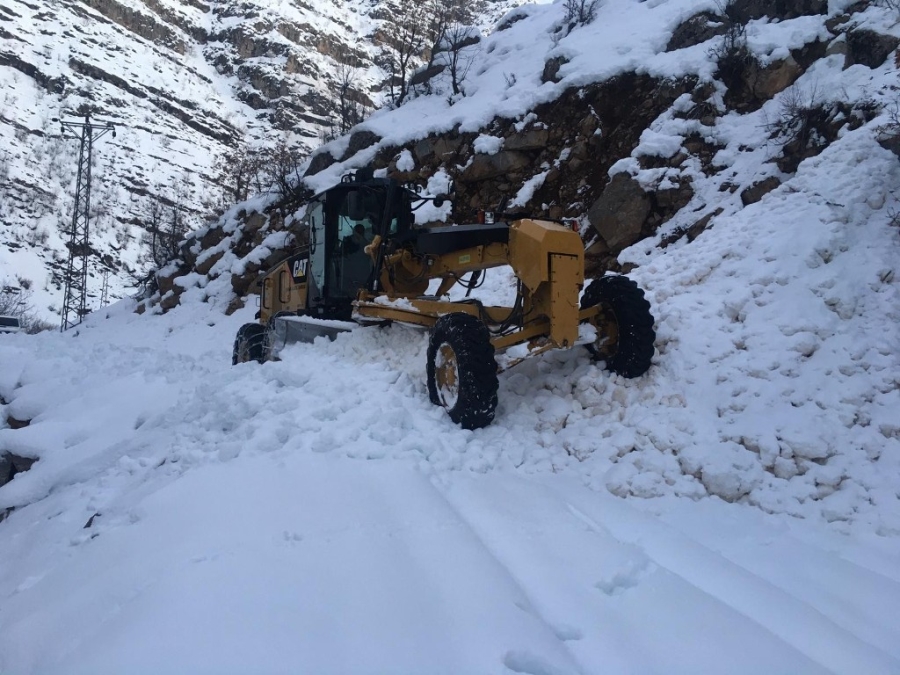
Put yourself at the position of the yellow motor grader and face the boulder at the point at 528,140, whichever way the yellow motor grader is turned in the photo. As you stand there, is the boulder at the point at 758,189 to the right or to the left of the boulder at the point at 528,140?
right

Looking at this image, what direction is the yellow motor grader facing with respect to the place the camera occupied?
facing the viewer and to the right of the viewer

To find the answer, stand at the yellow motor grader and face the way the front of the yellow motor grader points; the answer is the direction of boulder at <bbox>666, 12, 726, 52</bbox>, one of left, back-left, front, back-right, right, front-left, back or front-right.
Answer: left

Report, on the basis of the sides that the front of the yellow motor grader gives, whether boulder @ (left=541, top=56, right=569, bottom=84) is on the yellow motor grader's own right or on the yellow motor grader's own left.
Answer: on the yellow motor grader's own left

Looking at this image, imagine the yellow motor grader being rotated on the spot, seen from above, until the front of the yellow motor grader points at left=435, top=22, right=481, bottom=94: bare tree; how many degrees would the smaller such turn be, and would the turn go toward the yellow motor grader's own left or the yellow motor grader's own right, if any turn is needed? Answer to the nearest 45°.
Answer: approximately 135° to the yellow motor grader's own left
